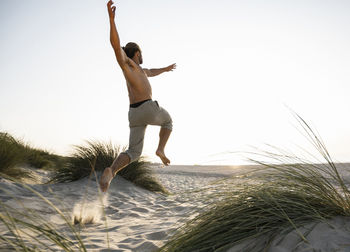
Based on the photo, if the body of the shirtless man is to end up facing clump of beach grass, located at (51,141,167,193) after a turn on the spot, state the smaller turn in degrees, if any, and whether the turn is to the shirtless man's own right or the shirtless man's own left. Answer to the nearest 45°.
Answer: approximately 90° to the shirtless man's own left

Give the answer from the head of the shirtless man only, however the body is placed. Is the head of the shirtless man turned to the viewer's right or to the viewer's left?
to the viewer's right

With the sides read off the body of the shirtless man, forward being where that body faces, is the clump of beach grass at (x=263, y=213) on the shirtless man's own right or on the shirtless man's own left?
on the shirtless man's own right
